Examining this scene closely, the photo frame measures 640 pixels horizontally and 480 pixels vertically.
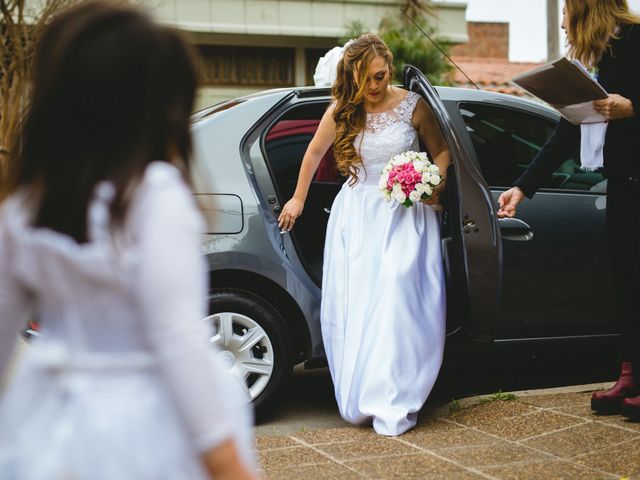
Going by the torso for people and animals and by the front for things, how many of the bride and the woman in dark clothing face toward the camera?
1

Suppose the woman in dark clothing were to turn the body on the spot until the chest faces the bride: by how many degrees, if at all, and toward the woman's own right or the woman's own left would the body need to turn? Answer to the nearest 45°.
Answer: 0° — they already face them

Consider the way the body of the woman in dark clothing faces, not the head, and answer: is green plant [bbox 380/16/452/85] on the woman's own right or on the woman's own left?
on the woman's own right

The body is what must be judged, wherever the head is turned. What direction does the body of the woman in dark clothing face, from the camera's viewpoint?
to the viewer's left

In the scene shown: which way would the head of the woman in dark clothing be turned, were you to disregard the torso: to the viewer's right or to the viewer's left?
to the viewer's left

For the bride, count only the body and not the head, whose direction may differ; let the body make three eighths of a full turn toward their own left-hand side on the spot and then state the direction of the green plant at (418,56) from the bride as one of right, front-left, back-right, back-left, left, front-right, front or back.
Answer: front-left

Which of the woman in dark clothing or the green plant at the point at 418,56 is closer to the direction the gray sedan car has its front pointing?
the woman in dark clothing

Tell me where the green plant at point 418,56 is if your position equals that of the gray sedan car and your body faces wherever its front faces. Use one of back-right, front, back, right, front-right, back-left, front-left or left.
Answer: left

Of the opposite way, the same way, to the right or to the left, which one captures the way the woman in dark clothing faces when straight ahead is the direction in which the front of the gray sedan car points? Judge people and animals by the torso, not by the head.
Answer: the opposite way

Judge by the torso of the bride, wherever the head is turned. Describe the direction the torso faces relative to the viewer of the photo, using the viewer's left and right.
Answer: facing the viewer

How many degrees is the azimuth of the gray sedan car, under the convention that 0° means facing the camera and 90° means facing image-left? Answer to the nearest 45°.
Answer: approximately 270°

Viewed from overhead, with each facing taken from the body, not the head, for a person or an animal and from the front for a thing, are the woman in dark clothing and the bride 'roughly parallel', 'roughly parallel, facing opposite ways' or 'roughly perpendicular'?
roughly perpendicular

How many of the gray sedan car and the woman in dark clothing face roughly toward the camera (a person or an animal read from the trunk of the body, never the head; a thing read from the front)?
0
